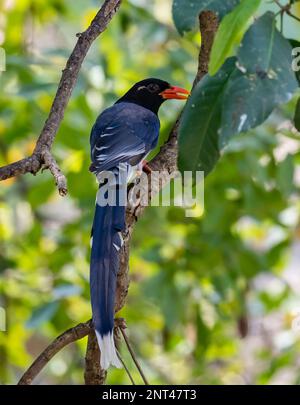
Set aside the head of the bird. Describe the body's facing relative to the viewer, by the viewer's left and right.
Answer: facing away from the viewer and to the right of the viewer

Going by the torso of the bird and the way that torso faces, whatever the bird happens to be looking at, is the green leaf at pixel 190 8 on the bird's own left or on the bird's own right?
on the bird's own right
